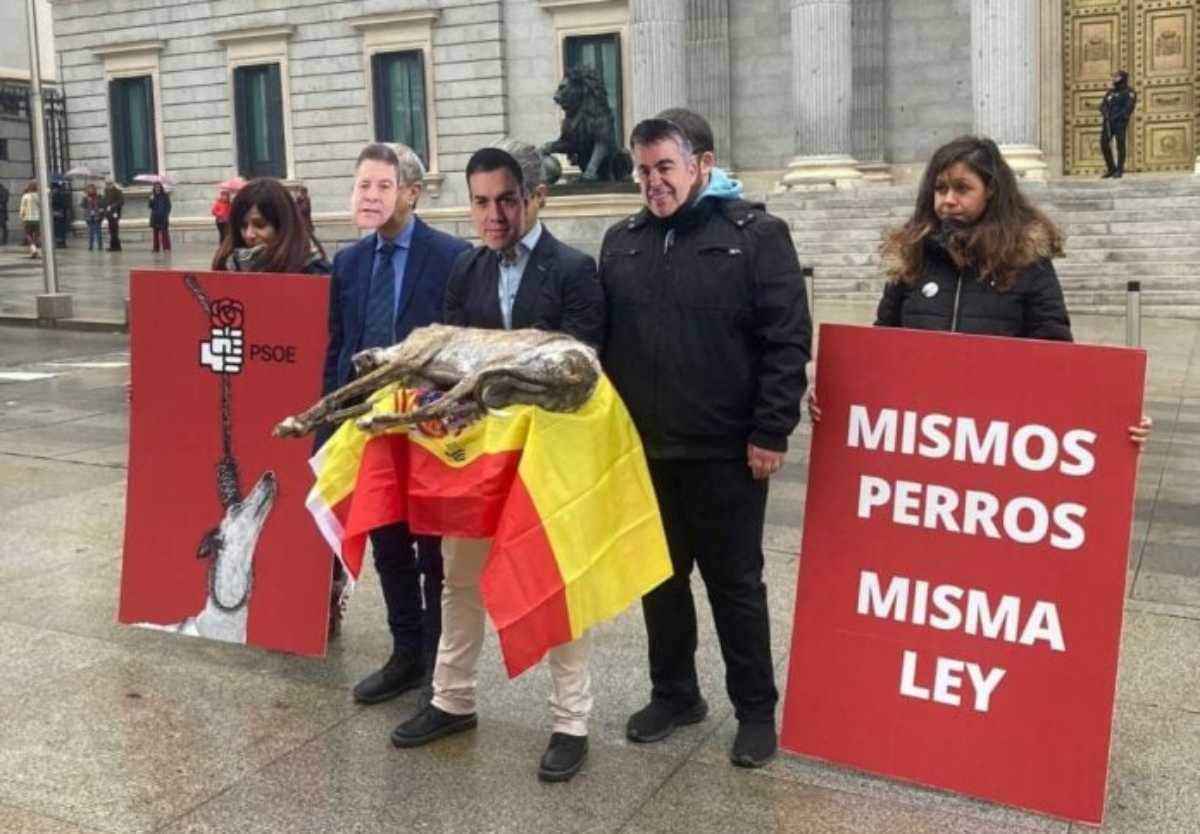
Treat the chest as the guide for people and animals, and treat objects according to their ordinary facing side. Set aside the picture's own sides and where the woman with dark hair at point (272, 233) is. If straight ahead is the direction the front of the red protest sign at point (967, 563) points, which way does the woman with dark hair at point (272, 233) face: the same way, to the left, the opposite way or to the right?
the same way

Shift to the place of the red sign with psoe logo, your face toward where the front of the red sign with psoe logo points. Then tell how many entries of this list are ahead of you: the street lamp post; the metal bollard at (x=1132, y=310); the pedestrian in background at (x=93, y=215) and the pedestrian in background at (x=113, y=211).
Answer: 0

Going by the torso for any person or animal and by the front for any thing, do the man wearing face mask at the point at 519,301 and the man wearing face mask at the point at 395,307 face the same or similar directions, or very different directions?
same or similar directions

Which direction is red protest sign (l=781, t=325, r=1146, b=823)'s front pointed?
toward the camera

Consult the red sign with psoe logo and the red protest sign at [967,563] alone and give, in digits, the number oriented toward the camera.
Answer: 2

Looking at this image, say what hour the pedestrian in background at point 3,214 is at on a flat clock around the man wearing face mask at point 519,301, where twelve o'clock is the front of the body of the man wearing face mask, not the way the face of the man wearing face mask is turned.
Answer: The pedestrian in background is roughly at 4 o'clock from the man wearing face mask.

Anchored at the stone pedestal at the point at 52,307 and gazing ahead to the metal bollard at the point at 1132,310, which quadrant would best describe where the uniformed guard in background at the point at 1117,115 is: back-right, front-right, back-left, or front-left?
front-left

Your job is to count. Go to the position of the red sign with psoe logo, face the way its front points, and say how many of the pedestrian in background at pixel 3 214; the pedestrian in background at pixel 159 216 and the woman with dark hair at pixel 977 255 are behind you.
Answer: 2

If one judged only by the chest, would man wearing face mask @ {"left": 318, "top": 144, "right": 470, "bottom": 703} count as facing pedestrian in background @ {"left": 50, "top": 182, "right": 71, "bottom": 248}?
no

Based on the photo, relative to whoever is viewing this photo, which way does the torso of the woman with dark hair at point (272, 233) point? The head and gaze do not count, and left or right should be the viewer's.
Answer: facing the viewer and to the left of the viewer

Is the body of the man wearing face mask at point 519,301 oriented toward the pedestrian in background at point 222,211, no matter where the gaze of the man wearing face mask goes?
no

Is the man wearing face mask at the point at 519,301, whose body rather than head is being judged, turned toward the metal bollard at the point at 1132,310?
no
